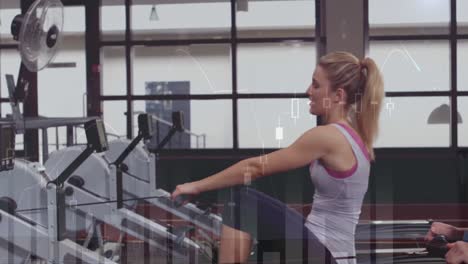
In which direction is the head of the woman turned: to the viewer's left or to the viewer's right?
to the viewer's left

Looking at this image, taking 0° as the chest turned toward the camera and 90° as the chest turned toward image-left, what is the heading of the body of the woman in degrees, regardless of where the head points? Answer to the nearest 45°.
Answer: approximately 90°
